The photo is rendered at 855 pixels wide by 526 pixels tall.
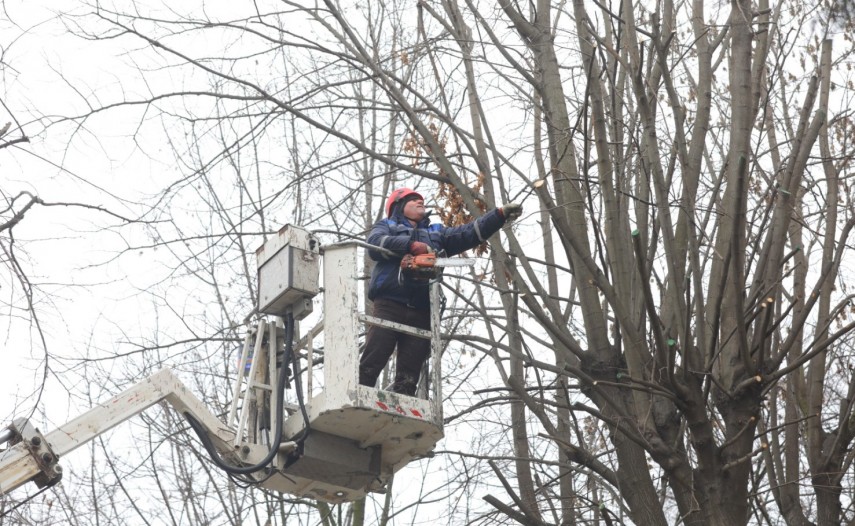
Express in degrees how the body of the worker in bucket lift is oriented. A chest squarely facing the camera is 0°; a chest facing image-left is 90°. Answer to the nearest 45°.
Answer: approximately 315°
